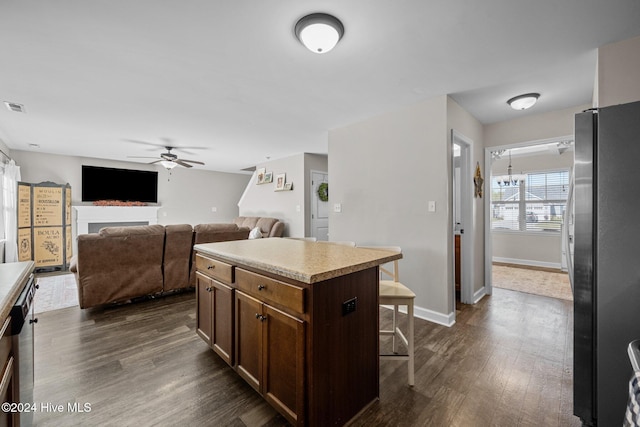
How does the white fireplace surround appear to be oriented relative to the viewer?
toward the camera

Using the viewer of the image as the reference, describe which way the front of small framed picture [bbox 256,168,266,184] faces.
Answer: facing the viewer

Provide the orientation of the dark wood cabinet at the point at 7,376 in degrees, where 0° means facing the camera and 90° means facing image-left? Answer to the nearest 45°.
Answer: approximately 270°

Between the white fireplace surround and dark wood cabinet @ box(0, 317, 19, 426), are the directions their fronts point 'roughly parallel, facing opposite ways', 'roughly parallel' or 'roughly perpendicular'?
roughly perpendicular

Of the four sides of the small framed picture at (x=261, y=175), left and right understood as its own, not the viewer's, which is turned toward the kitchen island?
front

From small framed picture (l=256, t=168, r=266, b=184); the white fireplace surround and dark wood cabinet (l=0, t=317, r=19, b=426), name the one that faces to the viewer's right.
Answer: the dark wood cabinet

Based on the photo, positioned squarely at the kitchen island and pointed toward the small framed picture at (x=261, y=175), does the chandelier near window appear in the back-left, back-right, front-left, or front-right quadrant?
front-right

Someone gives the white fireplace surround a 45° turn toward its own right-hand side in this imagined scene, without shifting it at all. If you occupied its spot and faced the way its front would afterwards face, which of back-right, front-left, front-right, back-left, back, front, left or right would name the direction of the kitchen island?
front-left

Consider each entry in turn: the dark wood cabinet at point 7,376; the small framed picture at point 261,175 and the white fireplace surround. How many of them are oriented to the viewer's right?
1

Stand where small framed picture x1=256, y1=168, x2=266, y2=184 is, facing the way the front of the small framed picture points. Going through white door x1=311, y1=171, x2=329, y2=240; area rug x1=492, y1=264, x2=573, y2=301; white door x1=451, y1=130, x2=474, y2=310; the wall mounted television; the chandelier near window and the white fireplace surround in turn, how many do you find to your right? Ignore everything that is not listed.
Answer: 2

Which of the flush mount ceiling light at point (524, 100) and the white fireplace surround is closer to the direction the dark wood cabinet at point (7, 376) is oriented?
the flush mount ceiling light

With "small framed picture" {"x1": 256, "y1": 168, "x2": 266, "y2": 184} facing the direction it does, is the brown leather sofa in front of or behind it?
in front

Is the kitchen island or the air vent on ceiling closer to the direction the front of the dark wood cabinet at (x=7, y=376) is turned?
the kitchen island
